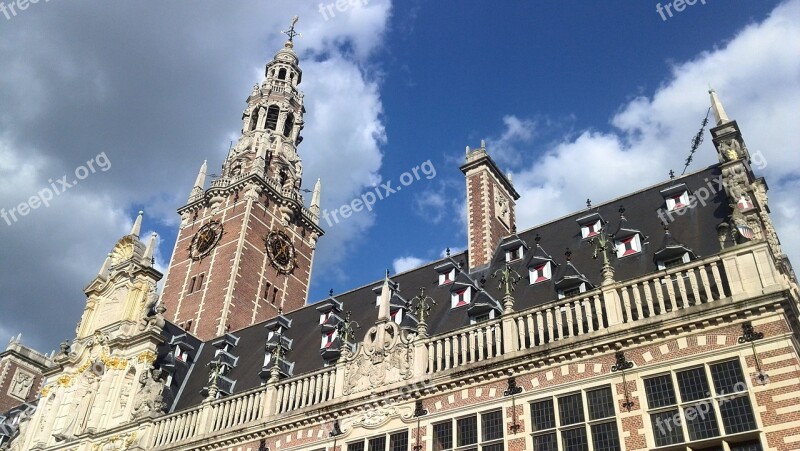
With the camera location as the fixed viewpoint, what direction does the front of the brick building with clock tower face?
facing the viewer and to the left of the viewer
